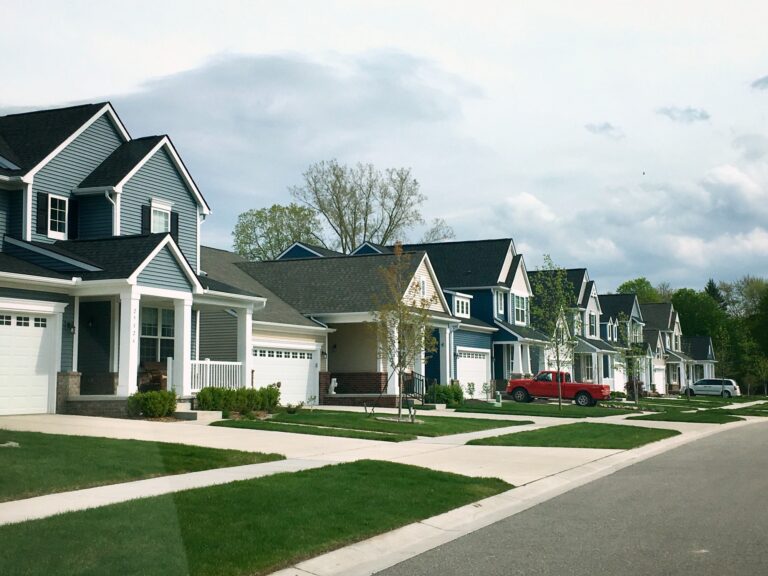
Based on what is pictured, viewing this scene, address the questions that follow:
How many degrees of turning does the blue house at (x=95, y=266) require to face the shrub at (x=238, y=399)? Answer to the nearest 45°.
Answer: approximately 45° to its left

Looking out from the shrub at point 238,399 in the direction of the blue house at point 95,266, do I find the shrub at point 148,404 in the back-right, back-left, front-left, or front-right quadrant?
front-left

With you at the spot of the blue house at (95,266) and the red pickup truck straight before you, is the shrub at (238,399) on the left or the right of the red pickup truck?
right

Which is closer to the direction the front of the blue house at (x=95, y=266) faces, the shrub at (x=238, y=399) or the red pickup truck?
the shrub

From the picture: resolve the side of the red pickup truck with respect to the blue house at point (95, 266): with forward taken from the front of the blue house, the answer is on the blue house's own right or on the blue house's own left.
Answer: on the blue house's own left
